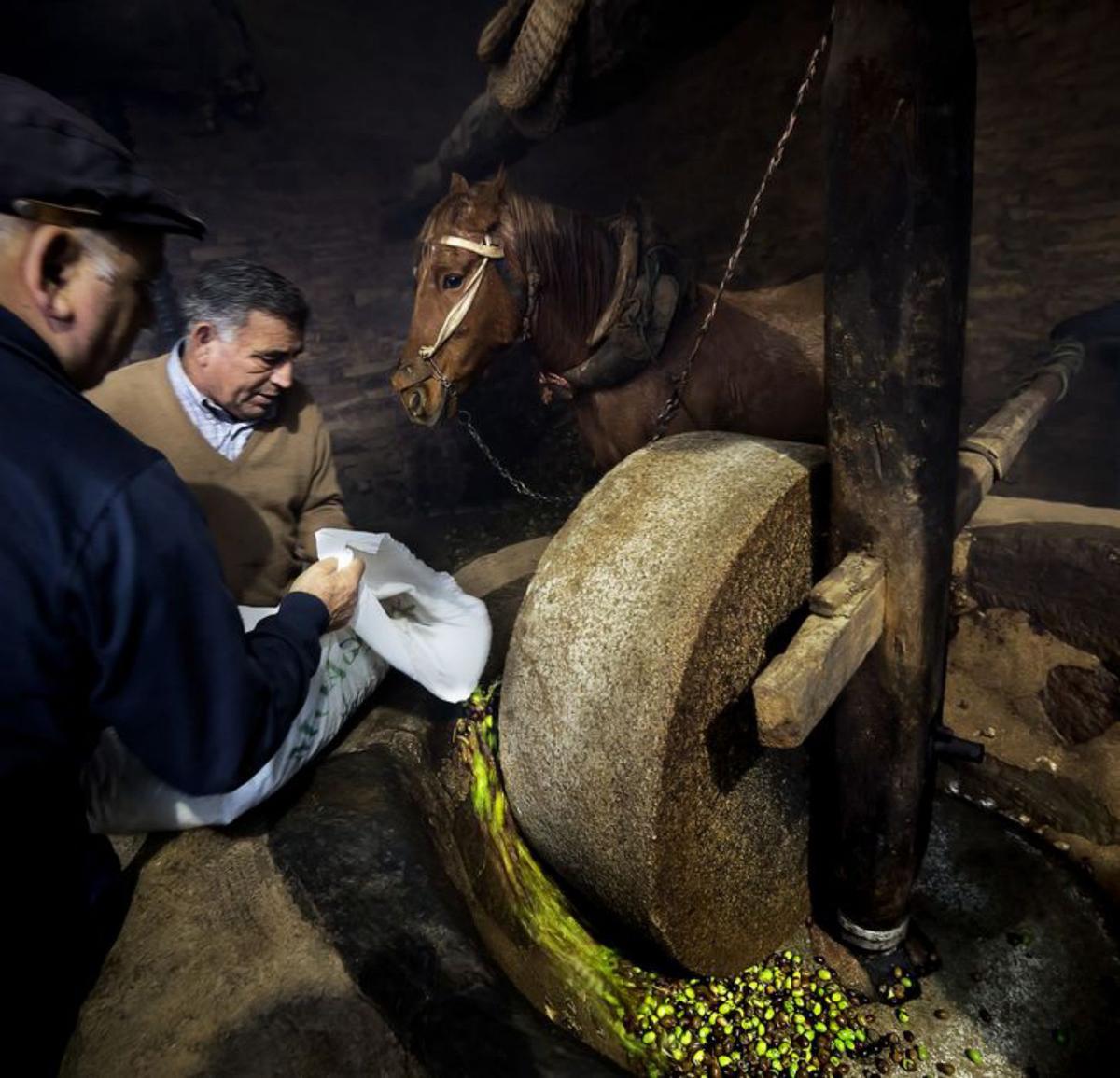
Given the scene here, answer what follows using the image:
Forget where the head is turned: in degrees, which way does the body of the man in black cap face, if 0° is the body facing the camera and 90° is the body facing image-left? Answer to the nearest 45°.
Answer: approximately 225°

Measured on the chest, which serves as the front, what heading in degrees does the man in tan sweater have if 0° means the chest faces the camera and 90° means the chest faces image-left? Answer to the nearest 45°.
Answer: approximately 315°

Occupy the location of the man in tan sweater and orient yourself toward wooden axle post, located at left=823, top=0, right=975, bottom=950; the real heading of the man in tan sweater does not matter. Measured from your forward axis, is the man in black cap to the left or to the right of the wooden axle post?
right

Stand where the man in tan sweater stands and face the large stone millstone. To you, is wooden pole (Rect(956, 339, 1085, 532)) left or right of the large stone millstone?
left

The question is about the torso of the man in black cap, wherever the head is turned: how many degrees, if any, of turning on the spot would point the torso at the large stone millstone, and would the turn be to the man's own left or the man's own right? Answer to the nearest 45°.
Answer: approximately 45° to the man's own right

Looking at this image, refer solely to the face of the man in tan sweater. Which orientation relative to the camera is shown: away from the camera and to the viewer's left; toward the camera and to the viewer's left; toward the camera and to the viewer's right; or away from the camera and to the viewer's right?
toward the camera and to the viewer's right

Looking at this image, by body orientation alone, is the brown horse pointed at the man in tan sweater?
yes

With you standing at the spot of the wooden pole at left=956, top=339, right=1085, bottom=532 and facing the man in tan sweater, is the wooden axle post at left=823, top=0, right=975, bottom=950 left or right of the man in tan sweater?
left

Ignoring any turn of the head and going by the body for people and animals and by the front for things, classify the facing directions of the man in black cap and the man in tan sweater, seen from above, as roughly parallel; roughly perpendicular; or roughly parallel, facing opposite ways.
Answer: roughly perpendicular

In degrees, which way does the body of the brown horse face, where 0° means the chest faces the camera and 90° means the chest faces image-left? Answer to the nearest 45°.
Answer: approximately 45°

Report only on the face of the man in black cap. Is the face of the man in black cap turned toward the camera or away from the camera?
away from the camera

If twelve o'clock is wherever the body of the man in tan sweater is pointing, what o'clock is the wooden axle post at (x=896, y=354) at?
The wooden axle post is roughly at 12 o'clock from the man in tan sweater.
